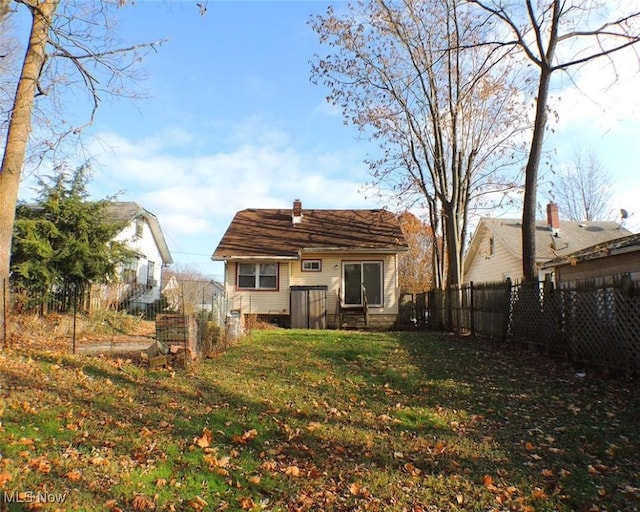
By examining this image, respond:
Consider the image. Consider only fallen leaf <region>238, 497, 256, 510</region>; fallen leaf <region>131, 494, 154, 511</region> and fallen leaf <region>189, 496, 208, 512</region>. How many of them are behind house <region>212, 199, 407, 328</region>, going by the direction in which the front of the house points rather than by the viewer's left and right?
3

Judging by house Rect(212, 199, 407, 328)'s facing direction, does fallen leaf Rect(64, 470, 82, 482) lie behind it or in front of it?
behind

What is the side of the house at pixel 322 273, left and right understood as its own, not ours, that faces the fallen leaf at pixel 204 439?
back

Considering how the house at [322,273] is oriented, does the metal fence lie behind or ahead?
behind

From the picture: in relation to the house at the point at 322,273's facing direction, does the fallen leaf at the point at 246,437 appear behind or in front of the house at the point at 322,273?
behind

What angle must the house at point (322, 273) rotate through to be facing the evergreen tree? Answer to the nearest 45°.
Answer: approximately 135° to its left

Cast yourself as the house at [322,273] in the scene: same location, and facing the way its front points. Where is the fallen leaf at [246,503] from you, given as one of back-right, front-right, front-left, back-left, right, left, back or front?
back

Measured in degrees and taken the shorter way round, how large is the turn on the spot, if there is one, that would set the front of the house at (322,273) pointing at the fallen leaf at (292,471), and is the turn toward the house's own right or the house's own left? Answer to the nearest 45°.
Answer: approximately 180°

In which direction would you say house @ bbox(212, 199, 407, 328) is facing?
away from the camera

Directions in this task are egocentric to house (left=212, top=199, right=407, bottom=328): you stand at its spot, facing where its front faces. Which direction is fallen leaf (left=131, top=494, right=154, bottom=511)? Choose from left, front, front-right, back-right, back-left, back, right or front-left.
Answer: back
